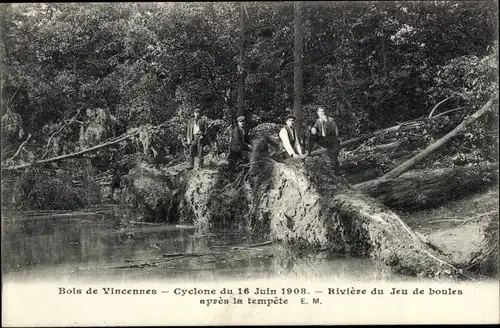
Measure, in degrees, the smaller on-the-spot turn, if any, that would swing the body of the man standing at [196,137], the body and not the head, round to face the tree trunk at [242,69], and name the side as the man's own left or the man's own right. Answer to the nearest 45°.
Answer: approximately 135° to the man's own left

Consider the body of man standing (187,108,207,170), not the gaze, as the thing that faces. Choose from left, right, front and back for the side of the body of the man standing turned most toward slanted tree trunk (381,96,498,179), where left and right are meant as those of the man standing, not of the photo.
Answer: left

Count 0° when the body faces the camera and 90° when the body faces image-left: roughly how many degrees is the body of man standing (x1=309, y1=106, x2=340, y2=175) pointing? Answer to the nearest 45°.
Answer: approximately 45°

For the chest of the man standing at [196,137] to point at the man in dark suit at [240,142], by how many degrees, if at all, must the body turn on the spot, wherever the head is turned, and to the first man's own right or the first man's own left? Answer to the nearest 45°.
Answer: approximately 45° to the first man's own left

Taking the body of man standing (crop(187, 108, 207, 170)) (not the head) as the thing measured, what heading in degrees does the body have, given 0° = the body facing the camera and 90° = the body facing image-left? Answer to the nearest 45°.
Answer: approximately 0°

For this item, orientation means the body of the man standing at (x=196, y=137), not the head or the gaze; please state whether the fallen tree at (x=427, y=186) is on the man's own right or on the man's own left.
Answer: on the man's own left

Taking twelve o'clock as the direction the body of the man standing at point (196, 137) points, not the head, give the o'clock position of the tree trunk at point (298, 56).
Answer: The tree trunk is roughly at 9 o'clock from the man standing.
